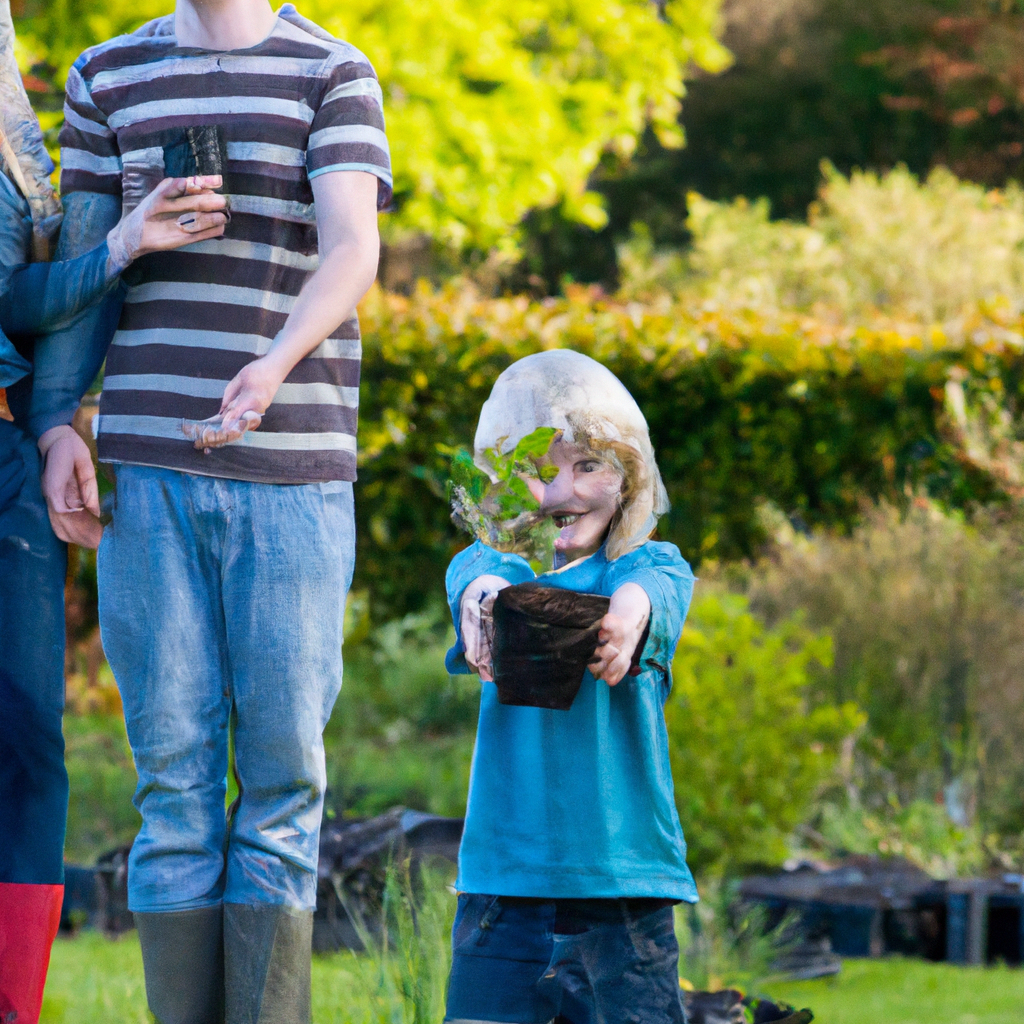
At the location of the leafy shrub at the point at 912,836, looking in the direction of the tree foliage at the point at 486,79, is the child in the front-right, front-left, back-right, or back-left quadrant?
back-left

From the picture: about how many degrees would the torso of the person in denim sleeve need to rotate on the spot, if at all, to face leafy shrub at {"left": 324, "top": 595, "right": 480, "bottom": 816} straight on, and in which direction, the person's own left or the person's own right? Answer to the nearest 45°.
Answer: approximately 135° to the person's own left

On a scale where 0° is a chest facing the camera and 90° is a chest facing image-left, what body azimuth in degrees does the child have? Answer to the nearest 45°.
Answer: approximately 0°

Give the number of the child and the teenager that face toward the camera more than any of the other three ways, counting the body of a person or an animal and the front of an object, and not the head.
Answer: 2

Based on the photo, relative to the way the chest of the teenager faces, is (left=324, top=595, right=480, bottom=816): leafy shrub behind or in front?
behind

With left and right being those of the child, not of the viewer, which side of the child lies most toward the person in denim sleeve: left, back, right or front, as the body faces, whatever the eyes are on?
right

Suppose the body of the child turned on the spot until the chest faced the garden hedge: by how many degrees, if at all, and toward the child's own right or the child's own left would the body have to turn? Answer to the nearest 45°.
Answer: approximately 180°

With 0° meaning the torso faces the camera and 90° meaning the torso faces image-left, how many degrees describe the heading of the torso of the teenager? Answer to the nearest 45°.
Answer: approximately 0°
